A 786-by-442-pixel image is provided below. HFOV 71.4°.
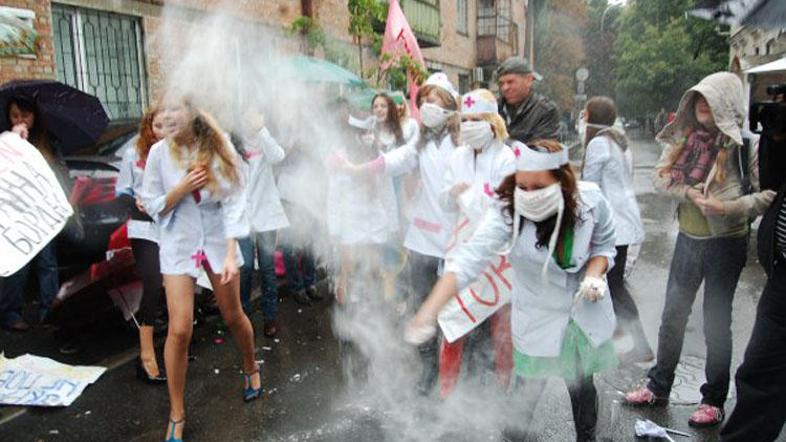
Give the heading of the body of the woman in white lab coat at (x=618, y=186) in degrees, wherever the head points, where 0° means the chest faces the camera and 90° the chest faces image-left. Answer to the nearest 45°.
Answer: approximately 135°

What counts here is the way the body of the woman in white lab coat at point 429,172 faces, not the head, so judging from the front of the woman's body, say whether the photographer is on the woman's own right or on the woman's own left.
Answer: on the woman's own left

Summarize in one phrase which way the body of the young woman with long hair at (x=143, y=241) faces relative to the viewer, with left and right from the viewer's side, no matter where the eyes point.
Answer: facing the viewer and to the right of the viewer

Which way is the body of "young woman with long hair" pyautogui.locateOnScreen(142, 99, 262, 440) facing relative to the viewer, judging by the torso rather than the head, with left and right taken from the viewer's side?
facing the viewer

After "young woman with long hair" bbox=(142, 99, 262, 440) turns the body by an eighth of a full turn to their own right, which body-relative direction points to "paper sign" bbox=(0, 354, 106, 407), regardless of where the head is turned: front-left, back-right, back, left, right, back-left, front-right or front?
right

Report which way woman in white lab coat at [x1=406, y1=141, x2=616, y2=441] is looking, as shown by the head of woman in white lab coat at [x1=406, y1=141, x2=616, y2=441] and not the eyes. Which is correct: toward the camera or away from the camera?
toward the camera

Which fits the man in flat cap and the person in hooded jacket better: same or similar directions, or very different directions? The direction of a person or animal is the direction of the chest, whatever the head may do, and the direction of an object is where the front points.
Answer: same or similar directions

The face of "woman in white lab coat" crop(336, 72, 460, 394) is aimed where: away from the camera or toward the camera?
toward the camera

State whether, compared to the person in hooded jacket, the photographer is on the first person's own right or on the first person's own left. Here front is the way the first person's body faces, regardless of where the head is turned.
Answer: on the first person's own left

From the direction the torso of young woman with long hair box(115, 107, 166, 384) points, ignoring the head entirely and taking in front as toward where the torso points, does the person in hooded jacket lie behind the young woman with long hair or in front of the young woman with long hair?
in front

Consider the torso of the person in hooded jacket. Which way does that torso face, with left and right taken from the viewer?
facing the viewer and to the left of the viewer

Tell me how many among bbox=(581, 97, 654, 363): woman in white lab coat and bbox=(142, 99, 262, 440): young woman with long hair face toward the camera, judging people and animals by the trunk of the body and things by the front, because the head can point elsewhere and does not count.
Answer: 1

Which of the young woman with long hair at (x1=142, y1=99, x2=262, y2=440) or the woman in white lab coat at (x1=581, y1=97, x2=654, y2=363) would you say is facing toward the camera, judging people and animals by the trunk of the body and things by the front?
the young woman with long hair

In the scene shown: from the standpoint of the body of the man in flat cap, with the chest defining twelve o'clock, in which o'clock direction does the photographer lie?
The photographer is roughly at 9 o'clock from the man in flat cap.
